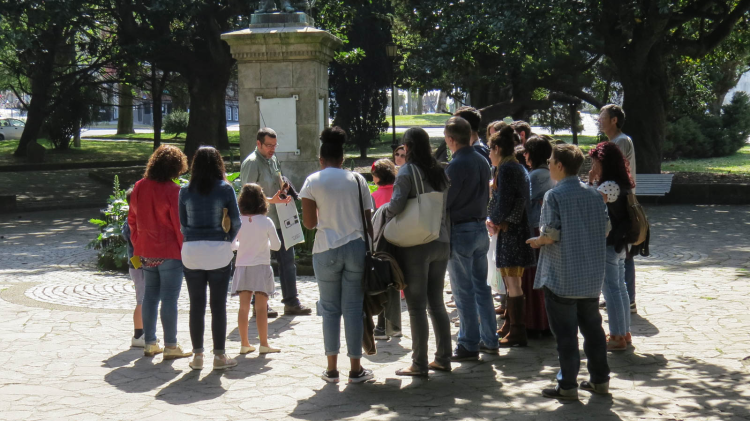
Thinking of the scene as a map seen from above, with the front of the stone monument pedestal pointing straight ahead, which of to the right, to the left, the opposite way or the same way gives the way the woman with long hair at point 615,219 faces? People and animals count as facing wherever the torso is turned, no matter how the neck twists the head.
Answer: to the right

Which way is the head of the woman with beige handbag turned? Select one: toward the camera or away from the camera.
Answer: away from the camera

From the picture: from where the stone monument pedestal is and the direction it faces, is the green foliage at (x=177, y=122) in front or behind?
behind

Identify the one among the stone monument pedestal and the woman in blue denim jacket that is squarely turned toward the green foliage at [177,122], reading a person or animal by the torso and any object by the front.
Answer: the woman in blue denim jacket

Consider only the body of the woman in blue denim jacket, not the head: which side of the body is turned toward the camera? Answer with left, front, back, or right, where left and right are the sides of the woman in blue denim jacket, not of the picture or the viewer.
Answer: back

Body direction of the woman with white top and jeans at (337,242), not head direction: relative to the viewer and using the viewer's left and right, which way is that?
facing away from the viewer

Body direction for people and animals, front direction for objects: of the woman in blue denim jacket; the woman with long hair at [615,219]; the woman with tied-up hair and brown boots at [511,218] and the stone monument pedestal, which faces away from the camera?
the woman in blue denim jacket

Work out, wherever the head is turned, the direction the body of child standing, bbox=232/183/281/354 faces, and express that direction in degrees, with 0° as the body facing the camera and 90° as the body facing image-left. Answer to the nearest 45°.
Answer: approximately 225°

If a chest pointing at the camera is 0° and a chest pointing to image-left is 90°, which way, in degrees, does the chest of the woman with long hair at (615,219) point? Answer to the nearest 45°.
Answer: approximately 90°

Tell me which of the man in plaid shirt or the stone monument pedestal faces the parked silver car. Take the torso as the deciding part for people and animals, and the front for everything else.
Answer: the man in plaid shirt

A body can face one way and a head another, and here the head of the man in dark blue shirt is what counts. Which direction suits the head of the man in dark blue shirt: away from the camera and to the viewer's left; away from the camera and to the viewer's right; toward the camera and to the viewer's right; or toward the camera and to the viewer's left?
away from the camera and to the viewer's left

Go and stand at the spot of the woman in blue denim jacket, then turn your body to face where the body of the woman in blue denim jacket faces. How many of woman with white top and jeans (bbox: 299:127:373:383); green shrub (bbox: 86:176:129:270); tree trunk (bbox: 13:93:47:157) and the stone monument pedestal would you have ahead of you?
3

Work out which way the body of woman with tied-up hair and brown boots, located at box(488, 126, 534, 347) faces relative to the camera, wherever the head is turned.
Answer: to the viewer's left

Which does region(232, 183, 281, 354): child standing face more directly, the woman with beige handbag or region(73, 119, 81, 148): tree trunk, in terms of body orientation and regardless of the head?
the tree trunk

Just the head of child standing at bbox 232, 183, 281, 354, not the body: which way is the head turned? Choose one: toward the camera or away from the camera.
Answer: away from the camera
